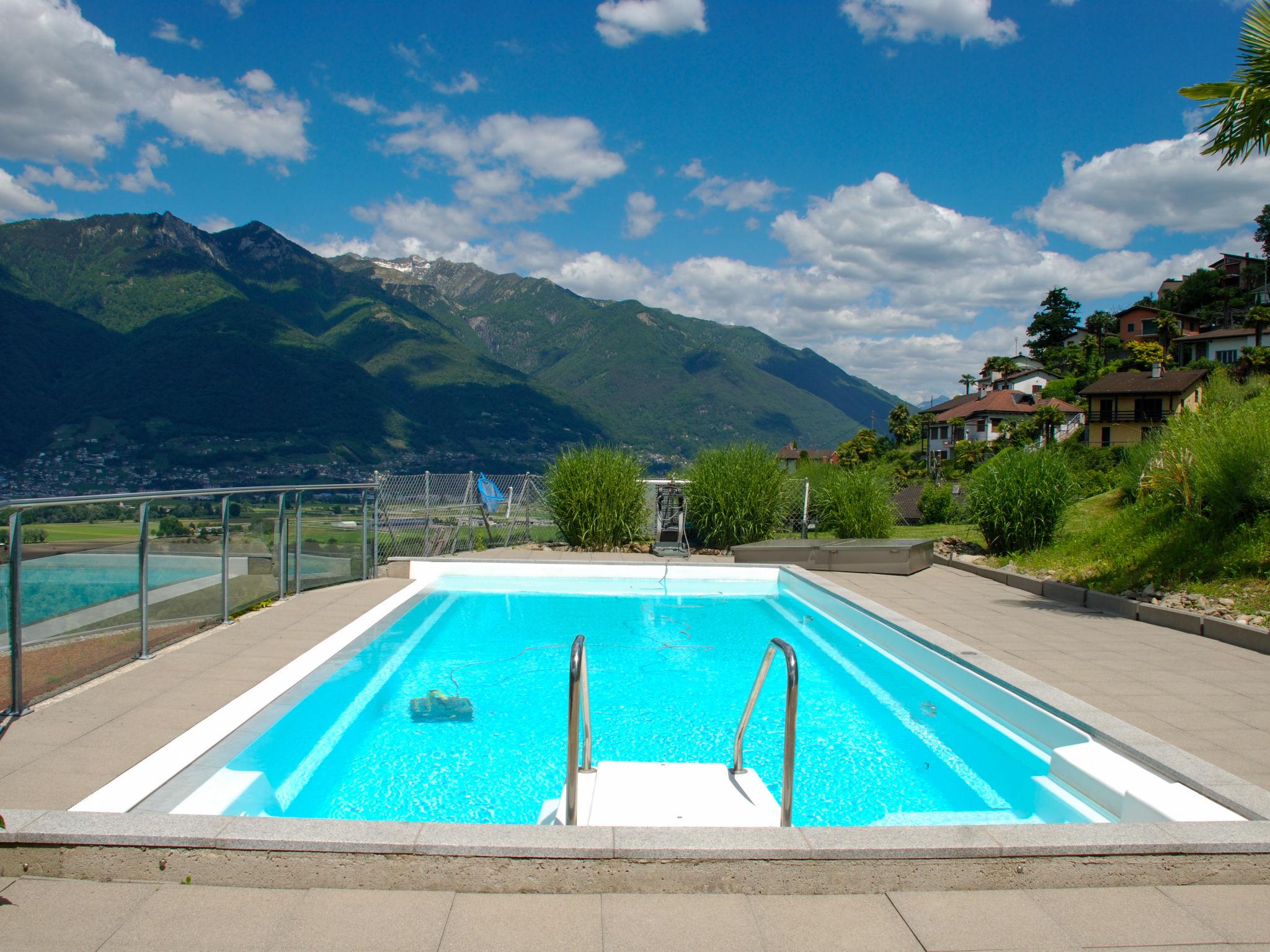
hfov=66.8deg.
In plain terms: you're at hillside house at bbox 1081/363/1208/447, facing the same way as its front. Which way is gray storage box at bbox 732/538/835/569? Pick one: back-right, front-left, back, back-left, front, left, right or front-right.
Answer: front-left

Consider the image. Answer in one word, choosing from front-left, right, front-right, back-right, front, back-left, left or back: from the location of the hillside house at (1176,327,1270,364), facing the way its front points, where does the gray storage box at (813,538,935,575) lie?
front-left

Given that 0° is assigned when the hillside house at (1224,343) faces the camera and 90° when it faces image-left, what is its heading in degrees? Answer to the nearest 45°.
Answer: approximately 45°

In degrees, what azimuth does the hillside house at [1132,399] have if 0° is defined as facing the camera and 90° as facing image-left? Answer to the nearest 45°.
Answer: approximately 45°

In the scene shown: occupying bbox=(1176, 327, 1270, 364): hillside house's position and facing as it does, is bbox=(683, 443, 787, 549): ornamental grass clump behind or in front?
in front
